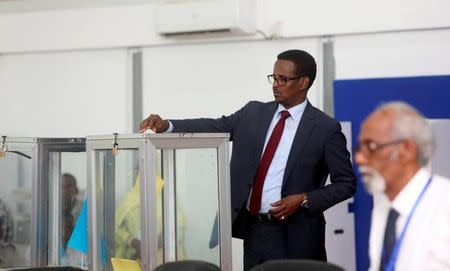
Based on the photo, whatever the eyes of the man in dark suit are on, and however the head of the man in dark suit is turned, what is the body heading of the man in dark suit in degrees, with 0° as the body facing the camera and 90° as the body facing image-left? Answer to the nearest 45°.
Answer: approximately 45°

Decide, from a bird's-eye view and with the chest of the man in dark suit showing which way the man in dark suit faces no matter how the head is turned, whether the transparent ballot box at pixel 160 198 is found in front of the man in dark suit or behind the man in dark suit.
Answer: in front

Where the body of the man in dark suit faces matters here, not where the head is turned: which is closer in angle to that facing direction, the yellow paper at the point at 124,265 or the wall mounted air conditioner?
the yellow paper

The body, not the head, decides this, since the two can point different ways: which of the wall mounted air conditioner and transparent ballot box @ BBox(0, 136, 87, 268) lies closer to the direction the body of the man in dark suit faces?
the transparent ballot box

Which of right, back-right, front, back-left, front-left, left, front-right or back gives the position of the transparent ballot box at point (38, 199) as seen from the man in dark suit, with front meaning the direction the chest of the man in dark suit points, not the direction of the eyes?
front-right

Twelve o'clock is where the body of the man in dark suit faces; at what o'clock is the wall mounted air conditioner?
The wall mounted air conditioner is roughly at 4 o'clock from the man in dark suit.

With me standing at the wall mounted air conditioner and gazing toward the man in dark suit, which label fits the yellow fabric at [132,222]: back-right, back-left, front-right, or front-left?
front-right

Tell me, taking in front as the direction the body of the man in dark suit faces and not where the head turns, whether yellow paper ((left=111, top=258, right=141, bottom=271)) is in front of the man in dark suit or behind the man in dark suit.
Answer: in front

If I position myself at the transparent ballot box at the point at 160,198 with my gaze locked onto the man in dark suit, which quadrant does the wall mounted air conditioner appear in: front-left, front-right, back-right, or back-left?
front-left

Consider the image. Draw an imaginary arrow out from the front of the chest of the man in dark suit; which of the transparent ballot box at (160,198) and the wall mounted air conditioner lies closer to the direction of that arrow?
the transparent ballot box

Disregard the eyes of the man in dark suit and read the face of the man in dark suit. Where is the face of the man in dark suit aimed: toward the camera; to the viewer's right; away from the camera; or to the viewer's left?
to the viewer's left
